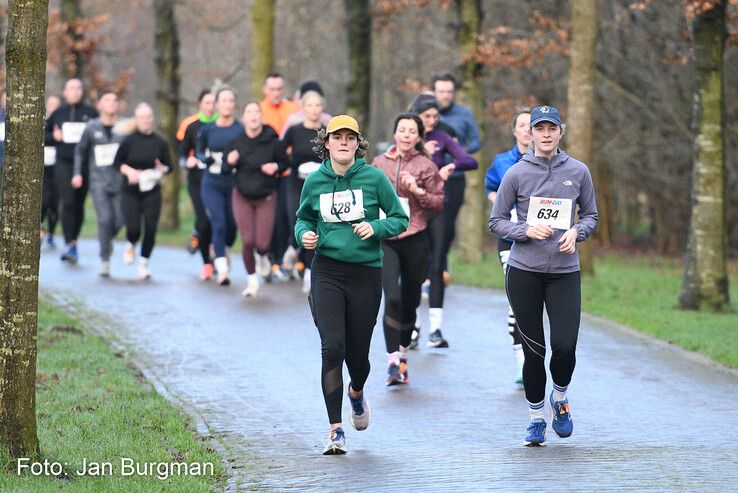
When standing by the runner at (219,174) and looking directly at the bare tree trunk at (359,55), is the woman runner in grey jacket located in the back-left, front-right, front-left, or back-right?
back-right

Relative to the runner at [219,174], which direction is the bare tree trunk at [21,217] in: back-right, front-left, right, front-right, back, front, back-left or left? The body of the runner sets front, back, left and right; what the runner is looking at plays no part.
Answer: front

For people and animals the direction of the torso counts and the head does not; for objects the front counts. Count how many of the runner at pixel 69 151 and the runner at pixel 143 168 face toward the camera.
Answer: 2

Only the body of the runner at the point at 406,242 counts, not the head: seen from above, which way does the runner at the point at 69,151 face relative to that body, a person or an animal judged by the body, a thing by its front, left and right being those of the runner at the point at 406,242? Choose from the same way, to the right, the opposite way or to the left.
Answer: the same way

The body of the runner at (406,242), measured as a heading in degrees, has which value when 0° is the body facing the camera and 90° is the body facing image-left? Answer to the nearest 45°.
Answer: approximately 0°

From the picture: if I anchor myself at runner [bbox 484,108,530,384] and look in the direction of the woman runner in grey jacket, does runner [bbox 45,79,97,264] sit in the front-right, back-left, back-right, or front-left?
back-right

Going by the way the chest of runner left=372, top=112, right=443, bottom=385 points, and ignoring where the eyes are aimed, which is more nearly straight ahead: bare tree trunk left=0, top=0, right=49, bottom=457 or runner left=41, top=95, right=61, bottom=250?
the bare tree trunk

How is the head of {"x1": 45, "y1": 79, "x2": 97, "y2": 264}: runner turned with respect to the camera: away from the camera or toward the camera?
toward the camera

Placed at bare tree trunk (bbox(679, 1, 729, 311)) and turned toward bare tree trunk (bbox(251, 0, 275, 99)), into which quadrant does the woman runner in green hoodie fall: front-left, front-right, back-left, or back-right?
back-left

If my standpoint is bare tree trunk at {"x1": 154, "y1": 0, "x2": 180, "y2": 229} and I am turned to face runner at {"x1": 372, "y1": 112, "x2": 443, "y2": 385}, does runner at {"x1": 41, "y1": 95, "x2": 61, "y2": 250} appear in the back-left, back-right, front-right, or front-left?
front-right

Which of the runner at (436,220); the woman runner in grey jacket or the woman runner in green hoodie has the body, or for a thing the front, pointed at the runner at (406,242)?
the runner at (436,220)

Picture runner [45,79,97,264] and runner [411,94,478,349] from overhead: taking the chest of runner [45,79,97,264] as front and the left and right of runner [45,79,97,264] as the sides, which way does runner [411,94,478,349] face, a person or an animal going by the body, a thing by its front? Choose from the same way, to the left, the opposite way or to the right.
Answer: the same way

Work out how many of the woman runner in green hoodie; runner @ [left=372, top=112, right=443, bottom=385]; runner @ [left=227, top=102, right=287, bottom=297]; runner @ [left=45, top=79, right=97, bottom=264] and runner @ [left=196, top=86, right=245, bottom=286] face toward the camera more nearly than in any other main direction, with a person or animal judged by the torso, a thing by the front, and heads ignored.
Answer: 5

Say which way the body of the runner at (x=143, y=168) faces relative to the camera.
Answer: toward the camera

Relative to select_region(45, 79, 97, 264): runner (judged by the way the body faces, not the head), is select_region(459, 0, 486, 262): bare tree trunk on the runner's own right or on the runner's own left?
on the runner's own left

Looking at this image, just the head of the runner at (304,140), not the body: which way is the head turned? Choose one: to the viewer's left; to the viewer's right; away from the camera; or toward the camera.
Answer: toward the camera

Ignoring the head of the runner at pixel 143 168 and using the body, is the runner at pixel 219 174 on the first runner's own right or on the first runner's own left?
on the first runner's own left

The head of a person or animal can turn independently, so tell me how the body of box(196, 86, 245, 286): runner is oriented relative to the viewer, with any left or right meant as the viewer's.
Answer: facing the viewer

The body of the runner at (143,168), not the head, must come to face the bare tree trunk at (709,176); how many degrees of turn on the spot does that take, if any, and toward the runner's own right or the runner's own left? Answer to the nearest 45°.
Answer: approximately 90° to the runner's own left

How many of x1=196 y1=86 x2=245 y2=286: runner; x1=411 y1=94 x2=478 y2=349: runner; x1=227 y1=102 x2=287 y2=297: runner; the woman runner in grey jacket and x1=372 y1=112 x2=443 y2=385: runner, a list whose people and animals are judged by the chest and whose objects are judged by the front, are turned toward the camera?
5

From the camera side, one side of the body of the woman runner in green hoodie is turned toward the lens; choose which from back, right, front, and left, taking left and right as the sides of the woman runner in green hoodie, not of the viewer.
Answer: front
